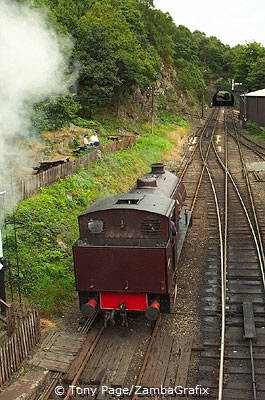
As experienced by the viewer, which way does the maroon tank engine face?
facing away from the viewer

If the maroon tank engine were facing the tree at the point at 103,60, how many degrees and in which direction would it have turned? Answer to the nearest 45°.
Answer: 0° — it already faces it

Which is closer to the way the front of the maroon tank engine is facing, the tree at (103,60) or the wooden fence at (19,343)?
the tree

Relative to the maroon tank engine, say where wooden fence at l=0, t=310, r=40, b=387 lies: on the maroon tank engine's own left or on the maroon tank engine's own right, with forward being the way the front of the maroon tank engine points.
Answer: on the maroon tank engine's own left
